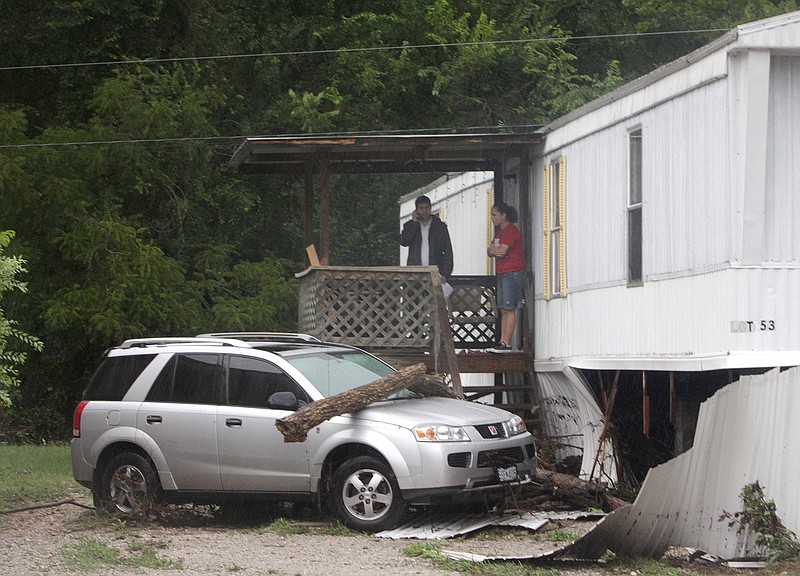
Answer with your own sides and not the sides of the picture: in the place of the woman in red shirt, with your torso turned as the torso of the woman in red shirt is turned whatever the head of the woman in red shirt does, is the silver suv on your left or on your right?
on your left

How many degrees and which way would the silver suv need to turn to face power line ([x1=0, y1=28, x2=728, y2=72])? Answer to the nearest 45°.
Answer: approximately 135° to its left

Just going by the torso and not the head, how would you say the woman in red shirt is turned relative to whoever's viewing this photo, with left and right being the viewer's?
facing to the left of the viewer

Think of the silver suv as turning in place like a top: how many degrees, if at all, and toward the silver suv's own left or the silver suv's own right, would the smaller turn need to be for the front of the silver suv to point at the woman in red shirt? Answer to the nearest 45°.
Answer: approximately 90° to the silver suv's own left

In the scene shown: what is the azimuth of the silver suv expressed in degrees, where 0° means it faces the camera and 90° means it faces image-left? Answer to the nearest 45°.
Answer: approximately 315°

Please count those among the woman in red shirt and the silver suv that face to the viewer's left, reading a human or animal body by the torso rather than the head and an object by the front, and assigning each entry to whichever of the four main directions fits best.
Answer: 1
